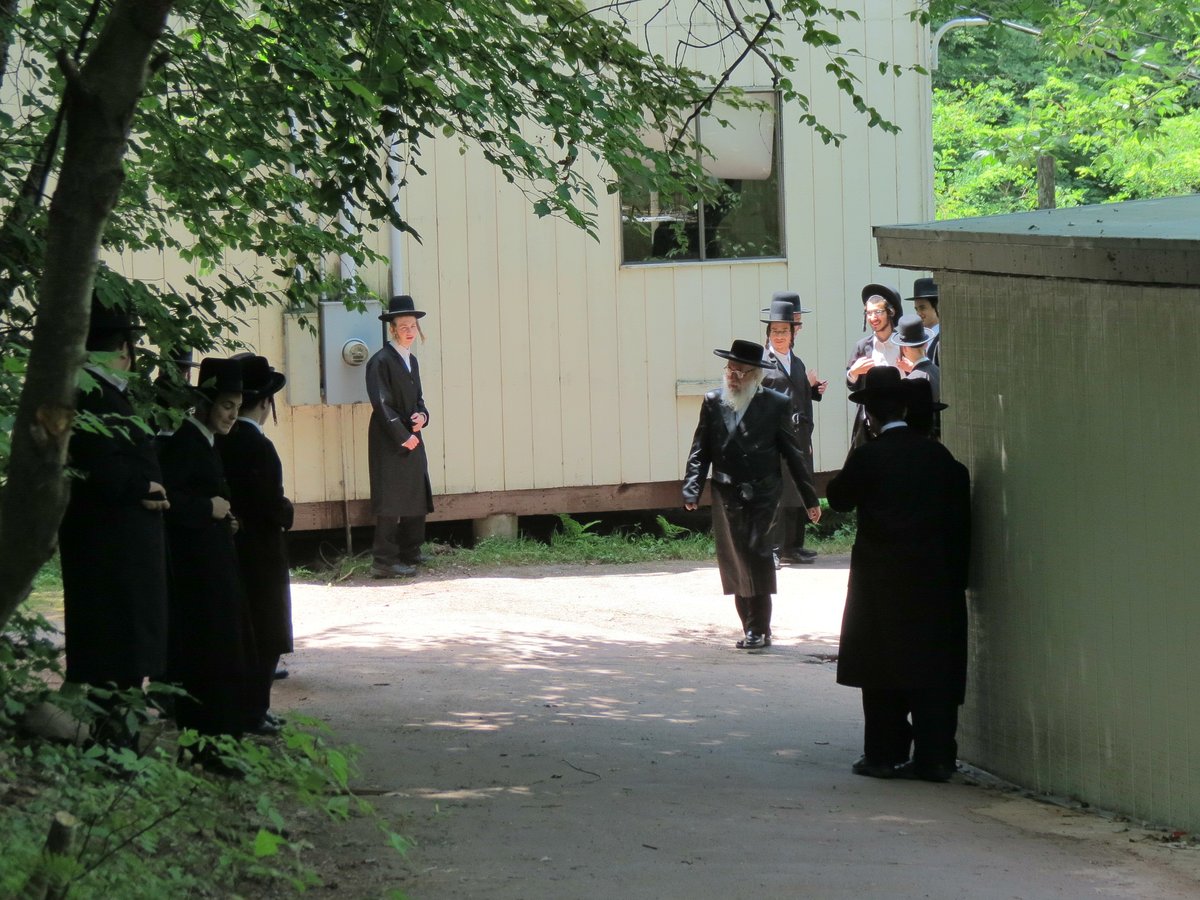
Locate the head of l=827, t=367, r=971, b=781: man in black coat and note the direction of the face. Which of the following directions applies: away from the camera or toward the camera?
away from the camera

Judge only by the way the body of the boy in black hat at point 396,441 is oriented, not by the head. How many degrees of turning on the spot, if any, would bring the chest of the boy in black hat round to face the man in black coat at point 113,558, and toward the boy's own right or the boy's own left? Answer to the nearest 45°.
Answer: approximately 45° to the boy's own right

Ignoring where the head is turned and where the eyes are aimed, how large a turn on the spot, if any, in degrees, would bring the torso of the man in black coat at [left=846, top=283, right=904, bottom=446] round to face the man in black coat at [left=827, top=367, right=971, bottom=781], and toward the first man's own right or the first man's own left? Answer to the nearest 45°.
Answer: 0° — they already face them

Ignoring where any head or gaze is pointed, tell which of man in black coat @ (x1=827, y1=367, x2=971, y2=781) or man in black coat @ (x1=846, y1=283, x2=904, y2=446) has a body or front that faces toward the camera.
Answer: man in black coat @ (x1=846, y1=283, x2=904, y2=446)

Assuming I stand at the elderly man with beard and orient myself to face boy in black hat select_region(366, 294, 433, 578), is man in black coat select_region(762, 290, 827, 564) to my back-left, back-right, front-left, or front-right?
front-right

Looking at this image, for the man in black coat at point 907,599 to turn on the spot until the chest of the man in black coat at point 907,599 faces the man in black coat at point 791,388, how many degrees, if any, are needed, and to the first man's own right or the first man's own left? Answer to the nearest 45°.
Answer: approximately 45° to the first man's own right

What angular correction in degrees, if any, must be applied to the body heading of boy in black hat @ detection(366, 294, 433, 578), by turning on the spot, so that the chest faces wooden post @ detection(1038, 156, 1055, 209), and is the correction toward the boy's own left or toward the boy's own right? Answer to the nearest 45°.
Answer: approximately 90° to the boy's own left

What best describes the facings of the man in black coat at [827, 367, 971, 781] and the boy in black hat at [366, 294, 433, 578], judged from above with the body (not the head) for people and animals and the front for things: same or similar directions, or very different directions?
very different directions

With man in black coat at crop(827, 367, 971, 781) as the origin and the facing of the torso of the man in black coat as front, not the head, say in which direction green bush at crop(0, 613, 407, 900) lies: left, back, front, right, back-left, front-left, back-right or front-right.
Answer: left

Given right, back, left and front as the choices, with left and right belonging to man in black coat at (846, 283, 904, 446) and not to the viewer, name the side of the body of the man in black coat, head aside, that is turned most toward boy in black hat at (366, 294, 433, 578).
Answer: right

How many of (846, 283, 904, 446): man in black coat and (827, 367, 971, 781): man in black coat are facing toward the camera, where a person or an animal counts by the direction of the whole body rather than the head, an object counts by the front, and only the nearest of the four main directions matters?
1

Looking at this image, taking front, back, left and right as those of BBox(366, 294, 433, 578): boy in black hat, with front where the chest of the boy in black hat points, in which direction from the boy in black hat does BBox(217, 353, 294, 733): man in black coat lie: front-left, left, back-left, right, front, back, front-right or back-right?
front-right

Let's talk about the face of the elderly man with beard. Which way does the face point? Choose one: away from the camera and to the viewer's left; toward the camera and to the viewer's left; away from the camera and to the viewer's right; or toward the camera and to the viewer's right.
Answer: toward the camera and to the viewer's left

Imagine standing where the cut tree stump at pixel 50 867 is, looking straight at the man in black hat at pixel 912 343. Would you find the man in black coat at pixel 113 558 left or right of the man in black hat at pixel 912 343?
left

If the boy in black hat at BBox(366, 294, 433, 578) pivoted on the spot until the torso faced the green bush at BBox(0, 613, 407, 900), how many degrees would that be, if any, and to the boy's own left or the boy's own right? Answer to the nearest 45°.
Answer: approximately 45° to the boy's own right

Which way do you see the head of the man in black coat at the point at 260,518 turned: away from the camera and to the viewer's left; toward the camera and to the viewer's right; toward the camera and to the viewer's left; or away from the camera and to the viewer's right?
away from the camera and to the viewer's right

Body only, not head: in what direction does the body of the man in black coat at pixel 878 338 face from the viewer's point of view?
toward the camera

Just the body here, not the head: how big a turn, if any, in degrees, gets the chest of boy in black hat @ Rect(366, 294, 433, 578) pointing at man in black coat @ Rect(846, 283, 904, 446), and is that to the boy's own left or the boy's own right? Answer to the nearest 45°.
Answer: approximately 45° to the boy's own left

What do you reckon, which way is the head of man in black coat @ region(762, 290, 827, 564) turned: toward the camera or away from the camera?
toward the camera
